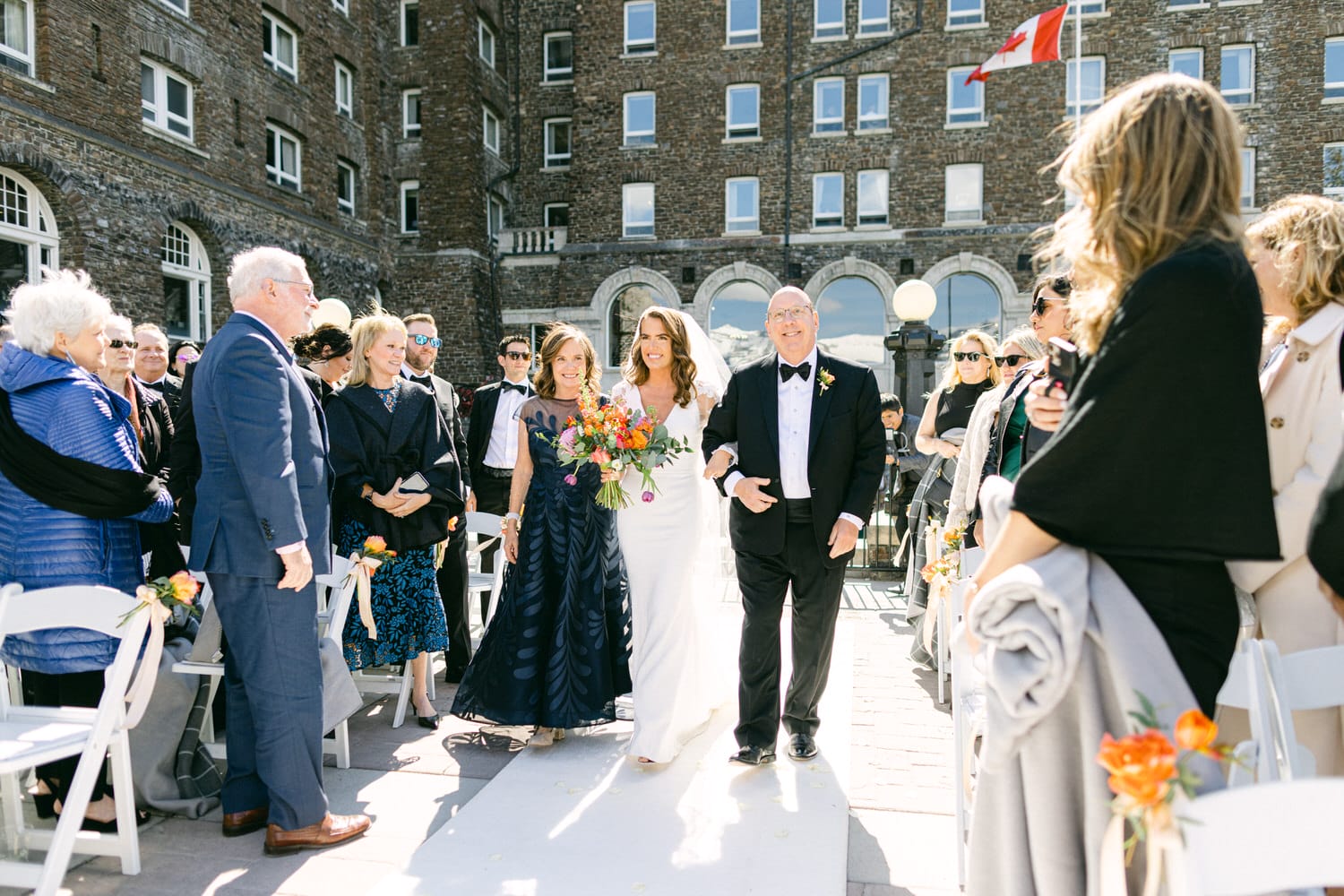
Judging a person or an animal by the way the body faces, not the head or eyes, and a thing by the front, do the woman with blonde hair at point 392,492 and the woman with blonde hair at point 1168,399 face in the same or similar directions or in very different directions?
very different directions

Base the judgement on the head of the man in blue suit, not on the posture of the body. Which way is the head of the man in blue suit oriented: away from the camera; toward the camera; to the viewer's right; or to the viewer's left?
to the viewer's right

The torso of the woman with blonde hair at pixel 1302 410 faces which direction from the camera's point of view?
to the viewer's left

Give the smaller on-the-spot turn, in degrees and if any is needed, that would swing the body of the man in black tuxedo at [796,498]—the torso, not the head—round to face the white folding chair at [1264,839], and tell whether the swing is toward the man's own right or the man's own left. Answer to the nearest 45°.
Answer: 0° — they already face it

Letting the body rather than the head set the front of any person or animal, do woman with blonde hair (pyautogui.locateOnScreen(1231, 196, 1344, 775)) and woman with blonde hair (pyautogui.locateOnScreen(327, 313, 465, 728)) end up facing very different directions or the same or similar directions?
very different directions

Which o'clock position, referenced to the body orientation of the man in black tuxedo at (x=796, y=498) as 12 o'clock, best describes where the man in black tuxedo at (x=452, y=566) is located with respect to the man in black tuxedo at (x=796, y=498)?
the man in black tuxedo at (x=452, y=566) is roughly at 4 o'clock from the man in black tuxedo at (x=796, y=498).

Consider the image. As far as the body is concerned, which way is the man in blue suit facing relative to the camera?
to the viewer's right

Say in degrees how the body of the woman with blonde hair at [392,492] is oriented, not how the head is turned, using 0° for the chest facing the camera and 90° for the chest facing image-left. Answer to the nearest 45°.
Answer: approximately 315°

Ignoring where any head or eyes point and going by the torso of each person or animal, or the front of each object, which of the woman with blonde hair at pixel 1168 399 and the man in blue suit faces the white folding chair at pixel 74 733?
the woman with blonde hair

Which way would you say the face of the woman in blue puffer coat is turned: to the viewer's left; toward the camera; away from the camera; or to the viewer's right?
to the viewer's right

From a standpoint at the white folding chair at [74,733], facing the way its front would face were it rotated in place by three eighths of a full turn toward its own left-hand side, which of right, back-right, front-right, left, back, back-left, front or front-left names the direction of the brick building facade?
front-left

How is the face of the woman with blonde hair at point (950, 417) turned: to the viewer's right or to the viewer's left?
to the viewer's left

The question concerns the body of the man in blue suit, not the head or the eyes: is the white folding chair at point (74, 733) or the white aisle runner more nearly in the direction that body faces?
the white aisle runner
